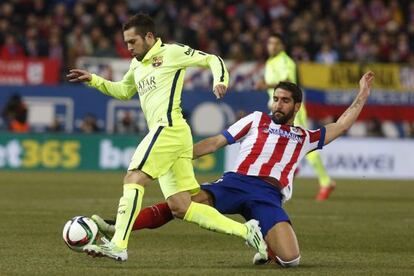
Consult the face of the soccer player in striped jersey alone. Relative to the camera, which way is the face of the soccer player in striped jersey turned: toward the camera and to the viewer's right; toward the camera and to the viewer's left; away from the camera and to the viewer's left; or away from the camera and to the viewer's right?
toward the camera and to the viewer's left

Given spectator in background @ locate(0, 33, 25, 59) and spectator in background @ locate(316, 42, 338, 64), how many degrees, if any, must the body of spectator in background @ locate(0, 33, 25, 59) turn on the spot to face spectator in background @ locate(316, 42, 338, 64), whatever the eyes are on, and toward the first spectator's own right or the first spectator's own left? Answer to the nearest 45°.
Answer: approximately 90° to the first spectator's own left

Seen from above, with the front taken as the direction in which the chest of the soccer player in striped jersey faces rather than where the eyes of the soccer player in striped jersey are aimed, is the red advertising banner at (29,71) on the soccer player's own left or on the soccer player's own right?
on the soccer player's own right

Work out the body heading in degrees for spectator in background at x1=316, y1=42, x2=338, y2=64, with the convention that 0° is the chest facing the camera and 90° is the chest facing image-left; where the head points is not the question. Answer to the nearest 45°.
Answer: approximately 0°

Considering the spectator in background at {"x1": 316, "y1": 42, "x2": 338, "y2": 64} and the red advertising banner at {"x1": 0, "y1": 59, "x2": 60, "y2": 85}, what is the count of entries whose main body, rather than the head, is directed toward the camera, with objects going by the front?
2

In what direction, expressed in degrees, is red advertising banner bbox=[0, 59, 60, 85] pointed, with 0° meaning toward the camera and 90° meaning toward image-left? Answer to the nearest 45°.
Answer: approximately 0°

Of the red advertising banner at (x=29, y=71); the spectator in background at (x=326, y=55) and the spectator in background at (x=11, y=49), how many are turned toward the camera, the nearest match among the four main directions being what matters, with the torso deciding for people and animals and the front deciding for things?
3

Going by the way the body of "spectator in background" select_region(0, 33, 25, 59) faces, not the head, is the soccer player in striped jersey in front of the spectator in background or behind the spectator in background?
in front
